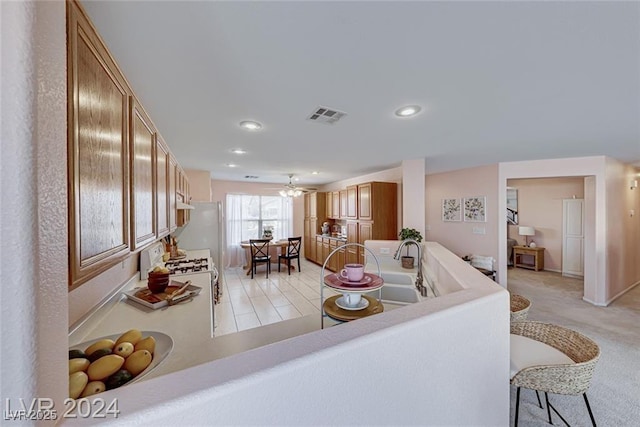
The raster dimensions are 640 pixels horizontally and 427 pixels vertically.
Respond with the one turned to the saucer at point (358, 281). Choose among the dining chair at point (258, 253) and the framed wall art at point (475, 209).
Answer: the framed wall art

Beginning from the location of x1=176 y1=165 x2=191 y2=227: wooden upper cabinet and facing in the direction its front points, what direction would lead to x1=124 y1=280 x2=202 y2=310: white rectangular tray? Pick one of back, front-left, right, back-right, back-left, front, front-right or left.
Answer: right

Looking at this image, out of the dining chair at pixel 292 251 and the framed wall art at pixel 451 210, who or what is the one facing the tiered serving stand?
the framed wall art

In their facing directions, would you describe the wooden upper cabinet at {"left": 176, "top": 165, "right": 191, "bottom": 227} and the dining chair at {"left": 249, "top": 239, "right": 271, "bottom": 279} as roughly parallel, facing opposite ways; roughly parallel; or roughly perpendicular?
roughly perpendicular

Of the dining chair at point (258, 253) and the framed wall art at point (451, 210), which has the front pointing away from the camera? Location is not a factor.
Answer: the dining chair

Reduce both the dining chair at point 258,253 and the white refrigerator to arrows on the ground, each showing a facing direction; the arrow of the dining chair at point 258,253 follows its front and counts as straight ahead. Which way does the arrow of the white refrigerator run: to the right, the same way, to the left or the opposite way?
to the right

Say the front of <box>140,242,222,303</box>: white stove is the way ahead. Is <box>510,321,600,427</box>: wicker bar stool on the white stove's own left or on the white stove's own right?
on the white stove's own right

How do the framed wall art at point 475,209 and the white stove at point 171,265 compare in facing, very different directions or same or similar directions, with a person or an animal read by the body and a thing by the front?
very different directions

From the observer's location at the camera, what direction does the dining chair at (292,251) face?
facing away from the viewer and to the left of the viewer

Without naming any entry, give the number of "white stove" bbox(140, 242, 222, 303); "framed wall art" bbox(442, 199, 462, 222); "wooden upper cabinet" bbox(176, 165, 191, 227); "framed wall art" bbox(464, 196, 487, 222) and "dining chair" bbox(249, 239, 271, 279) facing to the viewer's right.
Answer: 2

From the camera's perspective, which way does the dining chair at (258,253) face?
away from the camera

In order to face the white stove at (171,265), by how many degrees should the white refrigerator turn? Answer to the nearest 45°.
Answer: approximately 90° to its right

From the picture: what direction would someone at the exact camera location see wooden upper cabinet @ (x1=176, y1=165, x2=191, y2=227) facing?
facing to the right of the viewer

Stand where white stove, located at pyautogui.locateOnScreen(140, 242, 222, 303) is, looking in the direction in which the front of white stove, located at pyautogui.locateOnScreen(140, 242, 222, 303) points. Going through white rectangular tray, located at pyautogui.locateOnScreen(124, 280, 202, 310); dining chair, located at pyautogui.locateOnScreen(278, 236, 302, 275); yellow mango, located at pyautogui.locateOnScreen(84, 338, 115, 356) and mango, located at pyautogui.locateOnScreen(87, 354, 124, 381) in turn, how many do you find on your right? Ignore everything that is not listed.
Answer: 3

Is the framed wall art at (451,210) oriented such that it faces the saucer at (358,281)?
yes

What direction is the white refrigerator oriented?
to the viewer's right

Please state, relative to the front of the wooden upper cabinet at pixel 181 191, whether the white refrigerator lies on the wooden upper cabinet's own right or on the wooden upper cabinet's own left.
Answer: on the wooden upper cabinet's own left

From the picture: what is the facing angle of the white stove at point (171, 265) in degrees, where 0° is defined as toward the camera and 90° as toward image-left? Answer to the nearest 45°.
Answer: approximately 270°
